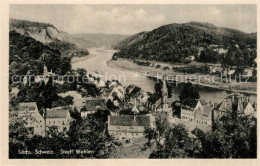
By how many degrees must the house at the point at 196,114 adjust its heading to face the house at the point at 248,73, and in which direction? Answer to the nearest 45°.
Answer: approximately 135° to its left

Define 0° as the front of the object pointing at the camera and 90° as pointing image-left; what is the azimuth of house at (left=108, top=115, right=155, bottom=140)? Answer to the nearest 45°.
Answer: approximately 0°

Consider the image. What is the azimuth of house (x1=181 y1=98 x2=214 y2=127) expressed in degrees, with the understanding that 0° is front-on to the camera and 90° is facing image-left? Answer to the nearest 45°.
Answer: approximately 45°

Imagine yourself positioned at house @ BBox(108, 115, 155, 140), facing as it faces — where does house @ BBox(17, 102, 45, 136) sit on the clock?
house @ BBox(17, 102, 45, 136) is roughly at 3 o'clock from house @ BBox(108, 115, 155, 140).

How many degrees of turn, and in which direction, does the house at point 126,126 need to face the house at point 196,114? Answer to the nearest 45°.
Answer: approximately 90° to its left

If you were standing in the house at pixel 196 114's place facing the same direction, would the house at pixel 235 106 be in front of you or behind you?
behind
